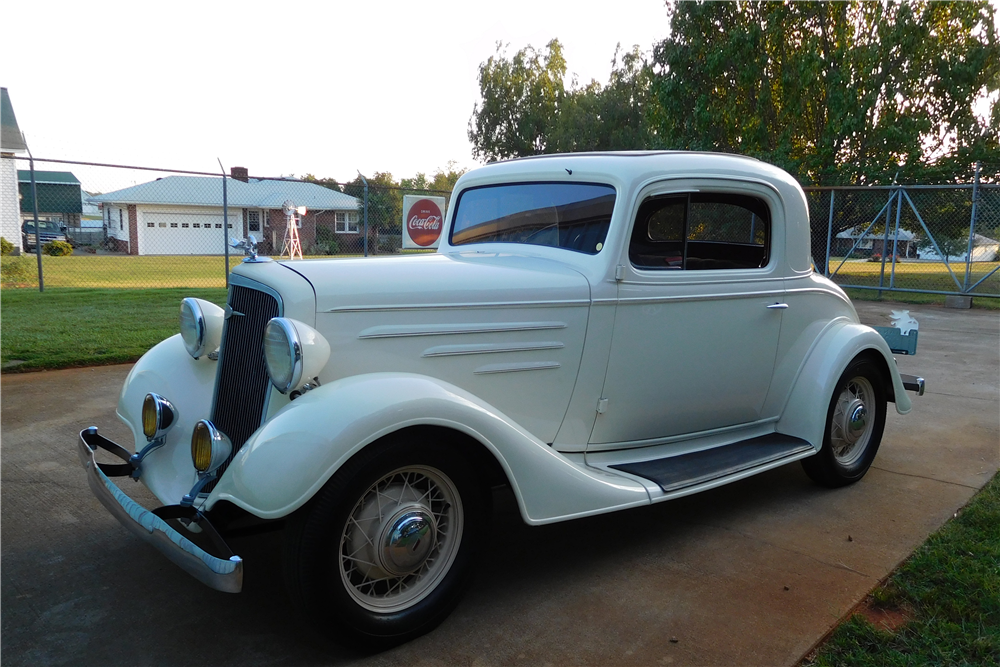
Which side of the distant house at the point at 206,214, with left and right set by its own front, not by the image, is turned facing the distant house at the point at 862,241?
left

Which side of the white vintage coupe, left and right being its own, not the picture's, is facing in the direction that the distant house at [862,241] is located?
back

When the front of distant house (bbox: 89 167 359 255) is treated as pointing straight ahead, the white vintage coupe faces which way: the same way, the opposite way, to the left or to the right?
to the right

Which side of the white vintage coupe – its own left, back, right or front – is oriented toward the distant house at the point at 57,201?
right

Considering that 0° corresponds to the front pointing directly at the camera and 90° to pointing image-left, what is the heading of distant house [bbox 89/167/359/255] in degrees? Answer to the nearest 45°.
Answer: approximately 0°

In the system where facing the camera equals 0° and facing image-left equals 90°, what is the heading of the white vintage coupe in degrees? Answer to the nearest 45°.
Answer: approximately 45°

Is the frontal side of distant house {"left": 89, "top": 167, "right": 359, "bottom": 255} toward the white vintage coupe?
yes

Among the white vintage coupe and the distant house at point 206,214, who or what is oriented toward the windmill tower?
the distant house

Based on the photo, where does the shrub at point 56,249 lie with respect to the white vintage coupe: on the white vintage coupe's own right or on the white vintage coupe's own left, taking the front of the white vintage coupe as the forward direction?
on the white vintage coupe's own right

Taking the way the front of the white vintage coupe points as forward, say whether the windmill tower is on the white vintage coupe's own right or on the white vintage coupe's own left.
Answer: on the white vintage coupe's own right

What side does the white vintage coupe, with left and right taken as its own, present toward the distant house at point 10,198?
right
